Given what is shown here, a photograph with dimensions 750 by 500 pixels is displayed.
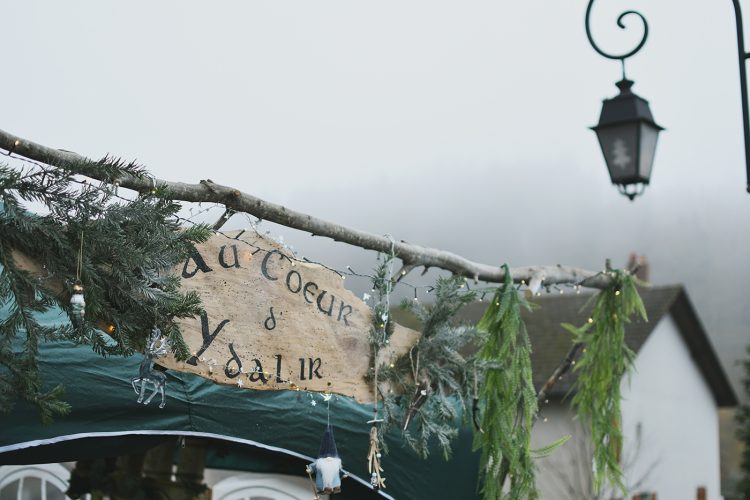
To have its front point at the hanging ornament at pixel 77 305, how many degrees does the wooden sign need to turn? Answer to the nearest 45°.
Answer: approximately 45° to its right

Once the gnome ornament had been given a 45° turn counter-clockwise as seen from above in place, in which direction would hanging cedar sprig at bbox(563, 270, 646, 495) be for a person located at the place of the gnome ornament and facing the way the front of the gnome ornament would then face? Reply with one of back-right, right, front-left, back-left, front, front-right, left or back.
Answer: left

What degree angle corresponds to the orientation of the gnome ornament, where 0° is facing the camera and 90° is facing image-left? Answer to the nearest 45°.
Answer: approximately 0°

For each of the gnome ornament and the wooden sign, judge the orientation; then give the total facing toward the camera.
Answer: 2

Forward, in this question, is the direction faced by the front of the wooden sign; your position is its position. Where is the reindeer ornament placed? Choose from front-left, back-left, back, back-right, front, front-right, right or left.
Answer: front-right

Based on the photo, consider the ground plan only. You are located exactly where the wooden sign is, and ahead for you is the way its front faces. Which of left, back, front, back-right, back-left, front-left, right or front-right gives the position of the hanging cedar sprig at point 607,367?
back-left

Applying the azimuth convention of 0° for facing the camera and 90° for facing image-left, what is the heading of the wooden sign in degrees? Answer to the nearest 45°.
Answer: approximately 0°

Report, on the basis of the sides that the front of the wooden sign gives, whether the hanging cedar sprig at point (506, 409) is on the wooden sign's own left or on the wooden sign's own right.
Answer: on the wooden sign's own left

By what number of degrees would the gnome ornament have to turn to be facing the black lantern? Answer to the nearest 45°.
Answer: approximately 135° to its left

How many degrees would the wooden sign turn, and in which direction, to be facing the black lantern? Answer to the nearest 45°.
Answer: approximately 135° to its left
